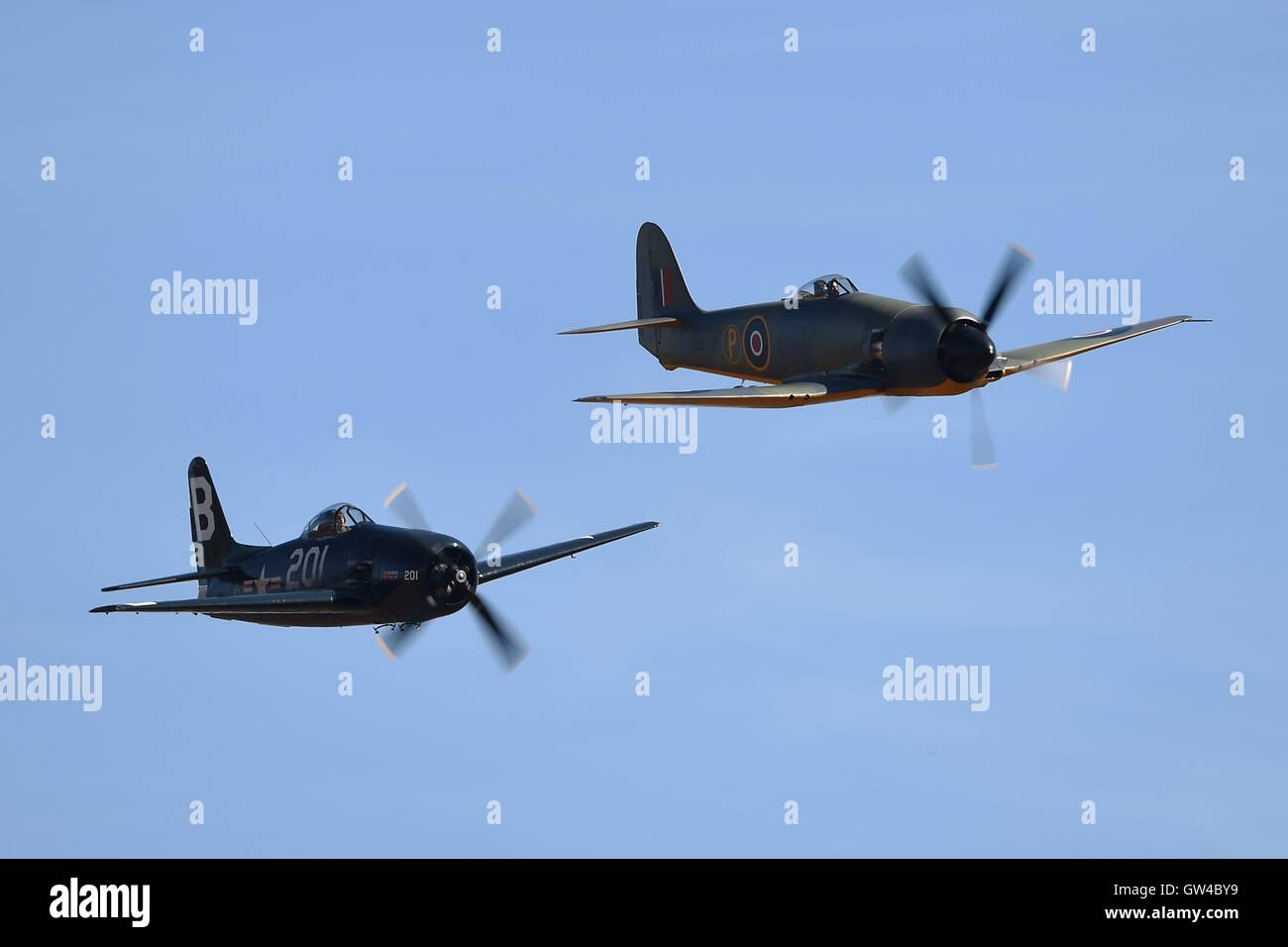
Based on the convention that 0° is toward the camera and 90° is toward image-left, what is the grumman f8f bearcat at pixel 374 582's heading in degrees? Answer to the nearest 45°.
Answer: approximately 315°
